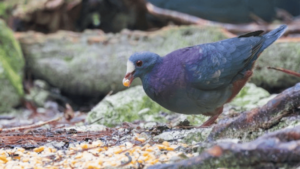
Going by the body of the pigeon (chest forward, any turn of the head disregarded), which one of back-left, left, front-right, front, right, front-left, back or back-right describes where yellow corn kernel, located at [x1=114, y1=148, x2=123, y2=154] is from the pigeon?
front-left

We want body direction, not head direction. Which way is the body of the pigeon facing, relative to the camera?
to the viewer's left

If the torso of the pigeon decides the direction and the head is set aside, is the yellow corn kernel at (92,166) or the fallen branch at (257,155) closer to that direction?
the yellow corn kernel

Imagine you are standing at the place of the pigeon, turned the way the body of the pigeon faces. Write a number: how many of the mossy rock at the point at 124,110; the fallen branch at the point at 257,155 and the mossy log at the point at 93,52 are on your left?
1

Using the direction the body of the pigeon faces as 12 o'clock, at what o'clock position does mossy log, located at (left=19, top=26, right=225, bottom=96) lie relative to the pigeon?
The mossy log is roughly at 2 o'clock from the pigeon.

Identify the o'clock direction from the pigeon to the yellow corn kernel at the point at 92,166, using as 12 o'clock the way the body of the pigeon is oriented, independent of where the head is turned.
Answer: The yellow corn kernel is roughly at 10 o'clock from the pigeon.

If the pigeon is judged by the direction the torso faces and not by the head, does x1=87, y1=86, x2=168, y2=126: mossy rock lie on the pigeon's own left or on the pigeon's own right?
on the pigeon's own right

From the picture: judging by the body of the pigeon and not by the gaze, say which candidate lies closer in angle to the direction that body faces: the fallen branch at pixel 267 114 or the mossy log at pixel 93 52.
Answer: the mossy log

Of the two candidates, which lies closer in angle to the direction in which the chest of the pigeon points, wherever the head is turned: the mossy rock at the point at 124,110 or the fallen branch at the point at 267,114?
the mossy rock

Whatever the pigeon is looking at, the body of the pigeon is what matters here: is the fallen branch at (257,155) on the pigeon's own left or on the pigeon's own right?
on the pigeon's own left
